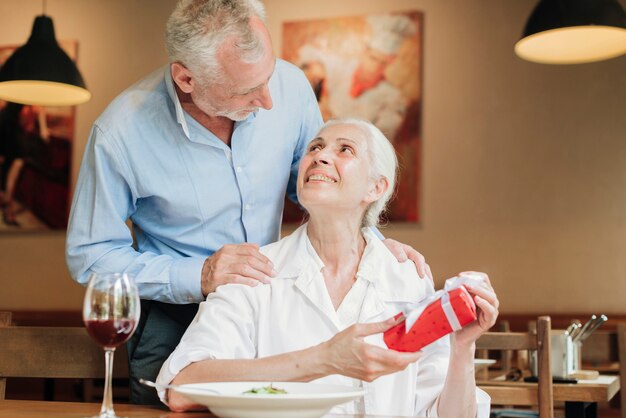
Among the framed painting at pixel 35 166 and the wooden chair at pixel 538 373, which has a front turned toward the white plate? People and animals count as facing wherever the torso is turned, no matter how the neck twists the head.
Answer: the framed painting

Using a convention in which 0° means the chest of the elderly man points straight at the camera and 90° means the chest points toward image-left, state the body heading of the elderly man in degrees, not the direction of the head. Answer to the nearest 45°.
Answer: approximately 315°

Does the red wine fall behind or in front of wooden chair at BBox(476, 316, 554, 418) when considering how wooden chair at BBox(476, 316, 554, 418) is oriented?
behind

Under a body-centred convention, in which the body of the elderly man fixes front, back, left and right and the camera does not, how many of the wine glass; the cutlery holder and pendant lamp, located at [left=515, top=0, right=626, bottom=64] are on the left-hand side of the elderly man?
2

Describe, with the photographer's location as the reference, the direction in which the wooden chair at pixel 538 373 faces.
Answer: facing away from the viewer

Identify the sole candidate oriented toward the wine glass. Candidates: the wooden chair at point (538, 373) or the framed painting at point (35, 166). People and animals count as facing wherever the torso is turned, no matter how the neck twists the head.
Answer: the framed painting

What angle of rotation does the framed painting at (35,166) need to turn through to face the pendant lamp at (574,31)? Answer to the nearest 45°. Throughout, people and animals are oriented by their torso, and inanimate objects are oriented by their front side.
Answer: approximately 45° to its left

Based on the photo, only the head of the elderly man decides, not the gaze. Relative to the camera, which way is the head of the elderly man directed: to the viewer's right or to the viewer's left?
to the viewer's right

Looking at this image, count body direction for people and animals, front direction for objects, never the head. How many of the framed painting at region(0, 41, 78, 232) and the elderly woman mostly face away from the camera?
0

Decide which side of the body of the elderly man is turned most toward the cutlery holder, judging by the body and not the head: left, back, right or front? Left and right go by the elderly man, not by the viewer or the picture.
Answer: left

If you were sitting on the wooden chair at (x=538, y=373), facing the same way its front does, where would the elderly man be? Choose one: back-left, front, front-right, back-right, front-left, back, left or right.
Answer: back-left
